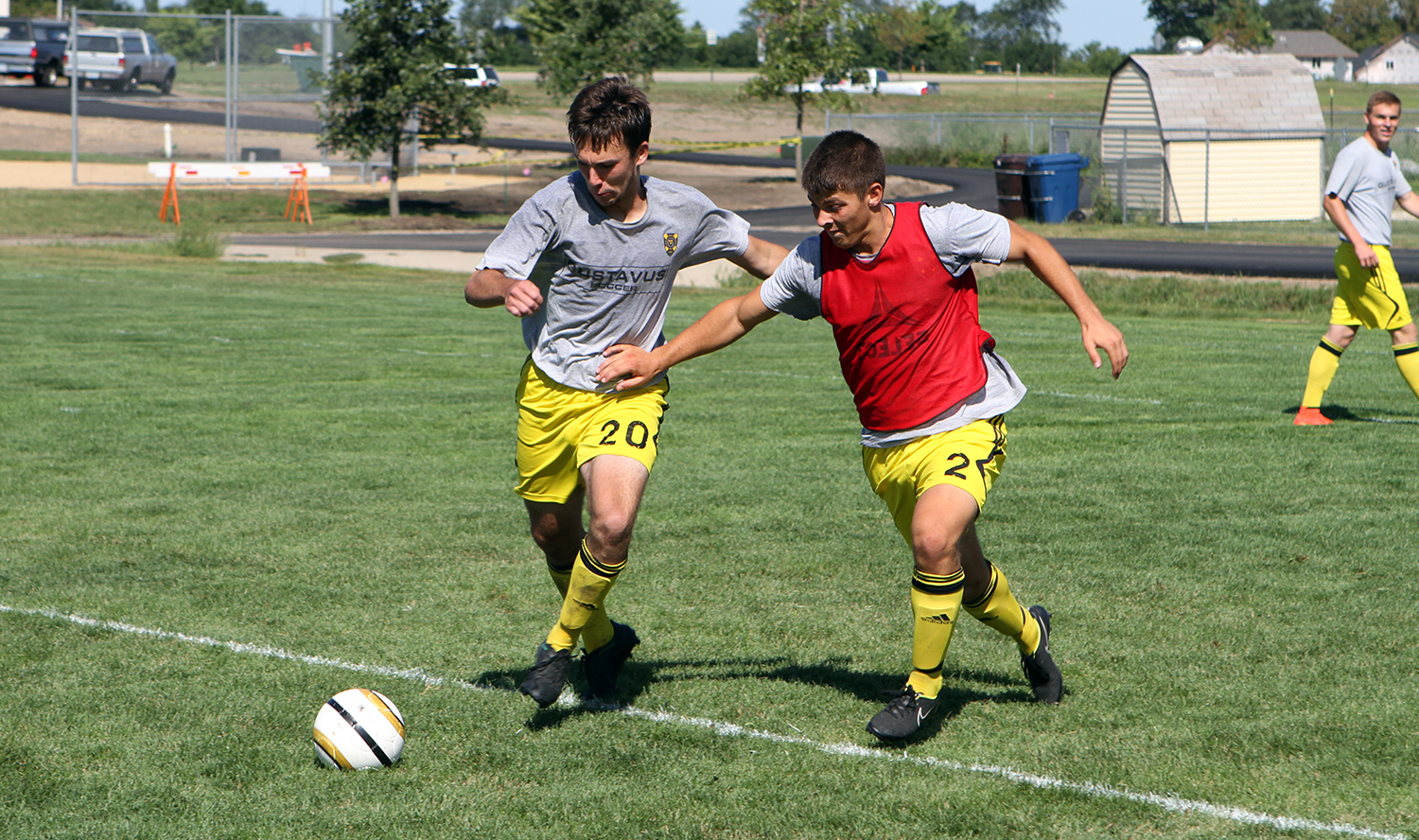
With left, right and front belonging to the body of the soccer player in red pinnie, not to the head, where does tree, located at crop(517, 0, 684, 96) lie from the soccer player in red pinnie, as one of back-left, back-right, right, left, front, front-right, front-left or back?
back-right

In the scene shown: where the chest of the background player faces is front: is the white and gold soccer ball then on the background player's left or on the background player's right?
on the background player's right

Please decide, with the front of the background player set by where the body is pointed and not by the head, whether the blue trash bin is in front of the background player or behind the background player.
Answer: behind

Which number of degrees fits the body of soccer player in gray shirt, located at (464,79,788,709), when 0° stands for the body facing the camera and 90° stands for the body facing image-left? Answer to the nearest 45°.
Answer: approximately 0°

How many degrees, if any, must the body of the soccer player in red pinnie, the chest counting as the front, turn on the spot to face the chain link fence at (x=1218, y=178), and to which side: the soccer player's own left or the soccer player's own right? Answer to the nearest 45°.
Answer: approximately 135° to the soccer player's own right

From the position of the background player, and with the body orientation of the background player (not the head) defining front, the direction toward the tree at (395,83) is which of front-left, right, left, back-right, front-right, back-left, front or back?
back

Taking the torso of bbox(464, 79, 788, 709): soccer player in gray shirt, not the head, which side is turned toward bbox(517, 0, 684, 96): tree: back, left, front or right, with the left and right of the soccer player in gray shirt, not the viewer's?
back

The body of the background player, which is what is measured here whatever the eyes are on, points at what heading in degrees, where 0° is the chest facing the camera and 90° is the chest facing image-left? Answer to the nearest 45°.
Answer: approximately 315°

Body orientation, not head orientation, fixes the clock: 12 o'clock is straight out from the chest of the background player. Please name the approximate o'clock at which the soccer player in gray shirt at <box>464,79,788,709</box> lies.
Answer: The soccer player in gray shirt is roughly at 2 o'clock from the background player.
